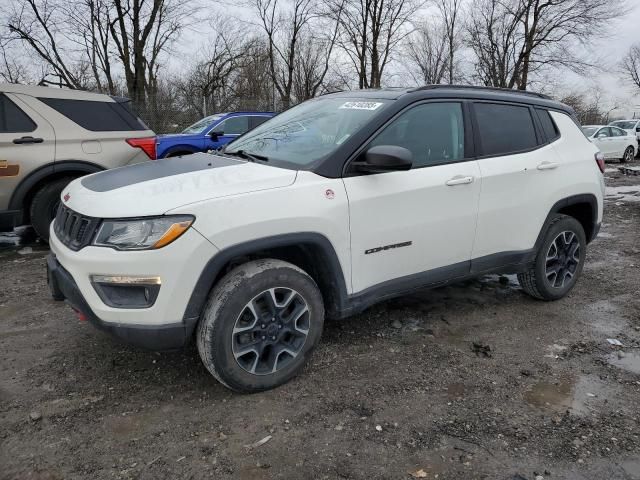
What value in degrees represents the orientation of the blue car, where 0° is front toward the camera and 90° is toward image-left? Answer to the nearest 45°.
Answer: approximately 90°

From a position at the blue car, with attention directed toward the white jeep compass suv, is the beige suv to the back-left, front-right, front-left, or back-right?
front-right

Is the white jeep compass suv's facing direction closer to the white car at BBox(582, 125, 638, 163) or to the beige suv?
the beige suv

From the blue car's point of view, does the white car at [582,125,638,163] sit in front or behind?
behind

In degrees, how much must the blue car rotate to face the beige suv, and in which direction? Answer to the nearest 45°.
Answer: approximately 90° to its left

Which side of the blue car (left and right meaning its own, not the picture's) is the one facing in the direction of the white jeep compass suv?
left

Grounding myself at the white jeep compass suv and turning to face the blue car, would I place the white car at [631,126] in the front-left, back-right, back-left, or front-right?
front-right

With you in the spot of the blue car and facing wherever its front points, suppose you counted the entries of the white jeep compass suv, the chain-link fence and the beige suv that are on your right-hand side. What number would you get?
1

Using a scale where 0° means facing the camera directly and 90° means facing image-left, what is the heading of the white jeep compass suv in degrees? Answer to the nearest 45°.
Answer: approximately 45°

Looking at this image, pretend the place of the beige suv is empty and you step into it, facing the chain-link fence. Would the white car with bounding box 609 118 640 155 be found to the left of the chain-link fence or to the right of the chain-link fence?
right

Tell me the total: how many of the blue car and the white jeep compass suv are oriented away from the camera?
0

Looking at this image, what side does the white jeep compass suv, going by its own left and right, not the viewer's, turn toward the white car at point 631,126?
back

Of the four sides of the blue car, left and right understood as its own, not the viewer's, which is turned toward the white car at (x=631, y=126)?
back
